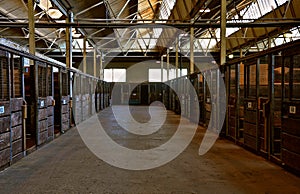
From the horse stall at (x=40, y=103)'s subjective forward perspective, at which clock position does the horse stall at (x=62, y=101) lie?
the horse stall at (x=62, y=101) is roughly at 8 o'clock from the horse stall at (x=40, y=103).

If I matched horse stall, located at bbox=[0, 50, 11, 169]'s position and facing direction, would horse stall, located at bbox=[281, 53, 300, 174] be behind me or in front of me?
in front

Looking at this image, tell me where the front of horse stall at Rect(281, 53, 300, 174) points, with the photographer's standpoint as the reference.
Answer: facing the viewer and to the left of the viewer

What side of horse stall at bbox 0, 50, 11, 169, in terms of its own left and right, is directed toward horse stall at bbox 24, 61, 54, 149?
left

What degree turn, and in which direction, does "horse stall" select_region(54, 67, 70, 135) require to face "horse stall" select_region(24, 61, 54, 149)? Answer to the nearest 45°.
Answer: approximately 45° to its right

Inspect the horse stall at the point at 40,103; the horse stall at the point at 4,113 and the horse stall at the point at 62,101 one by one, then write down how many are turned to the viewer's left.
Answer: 0

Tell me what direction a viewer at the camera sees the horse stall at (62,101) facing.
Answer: facing the viewer and to the right of the viewer

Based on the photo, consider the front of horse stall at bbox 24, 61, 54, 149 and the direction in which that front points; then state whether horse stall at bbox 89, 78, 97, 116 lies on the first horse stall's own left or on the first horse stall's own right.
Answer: on the first horse stall's own left

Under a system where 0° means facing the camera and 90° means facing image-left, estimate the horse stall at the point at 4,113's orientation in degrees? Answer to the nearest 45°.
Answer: approximately 315°
